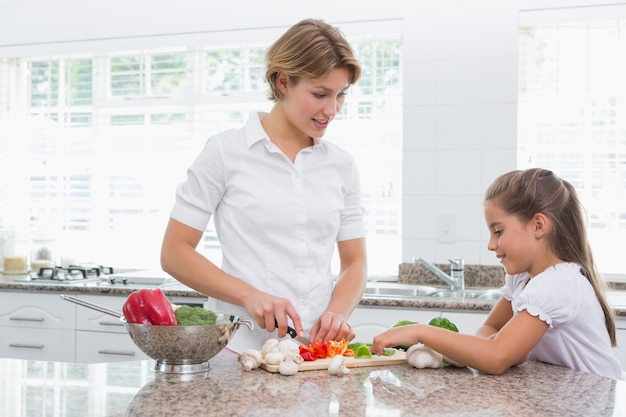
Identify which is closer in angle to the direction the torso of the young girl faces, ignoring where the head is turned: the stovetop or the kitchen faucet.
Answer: the stovetop

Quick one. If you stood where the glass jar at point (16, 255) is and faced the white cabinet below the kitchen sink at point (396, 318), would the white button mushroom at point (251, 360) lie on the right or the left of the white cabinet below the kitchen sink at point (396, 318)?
right

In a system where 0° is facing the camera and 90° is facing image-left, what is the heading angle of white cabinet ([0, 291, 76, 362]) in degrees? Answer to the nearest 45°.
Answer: approximately 0°

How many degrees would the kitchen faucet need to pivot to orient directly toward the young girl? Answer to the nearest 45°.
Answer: approximately 90° to its left

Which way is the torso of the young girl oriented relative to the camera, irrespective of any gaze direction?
to the viewer's left

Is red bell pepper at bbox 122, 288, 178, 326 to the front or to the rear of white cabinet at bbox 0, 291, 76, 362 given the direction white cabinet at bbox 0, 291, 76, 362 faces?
to the front

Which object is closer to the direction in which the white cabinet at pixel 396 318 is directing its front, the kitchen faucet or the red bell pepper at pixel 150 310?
the red bell pepper

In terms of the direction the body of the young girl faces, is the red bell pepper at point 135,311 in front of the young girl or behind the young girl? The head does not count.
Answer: in front

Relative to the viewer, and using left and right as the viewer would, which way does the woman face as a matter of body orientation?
facing the viewer and to the right of the viewer

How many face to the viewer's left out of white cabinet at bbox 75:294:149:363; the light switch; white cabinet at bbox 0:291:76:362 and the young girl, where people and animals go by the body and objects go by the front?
1
